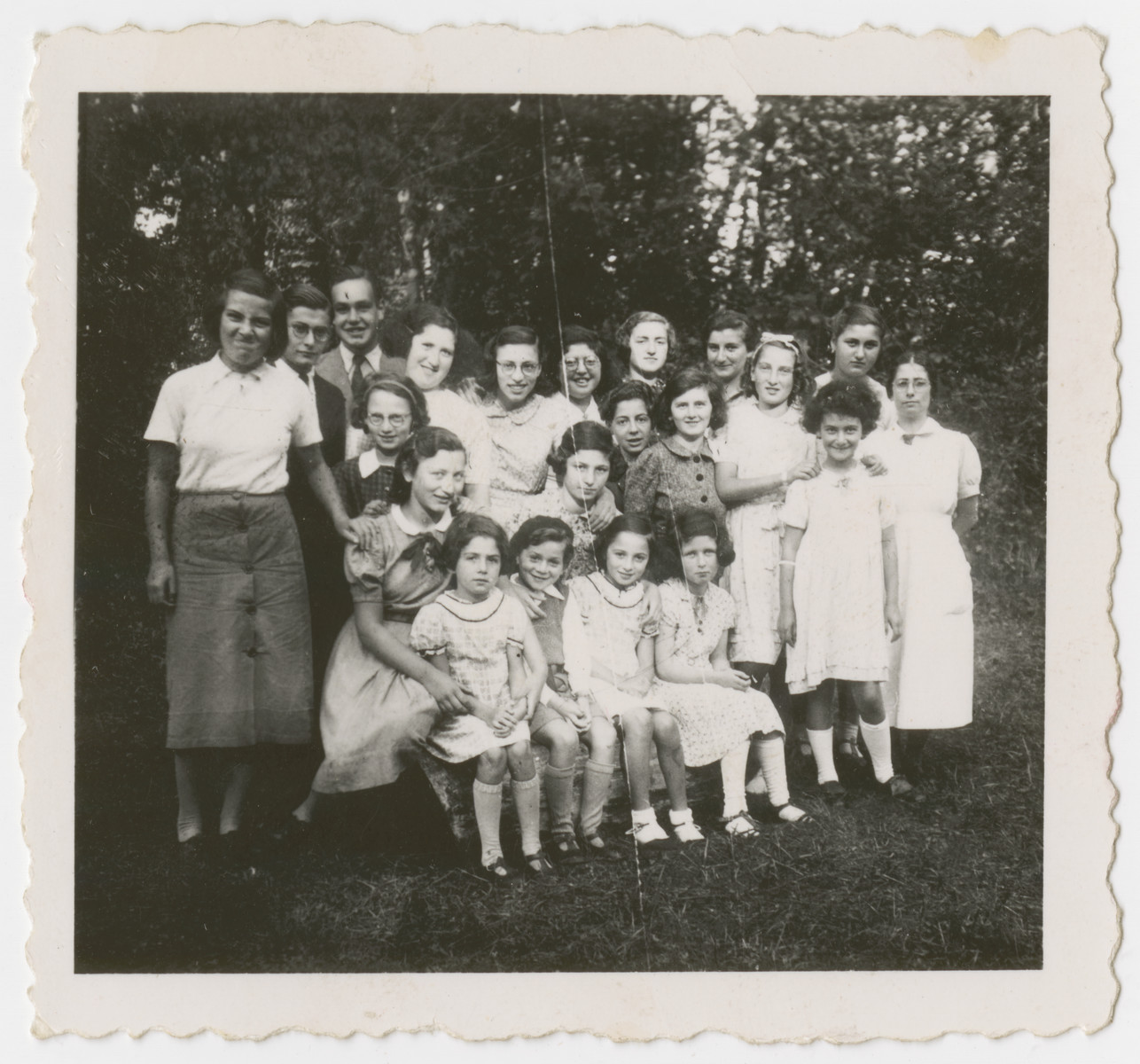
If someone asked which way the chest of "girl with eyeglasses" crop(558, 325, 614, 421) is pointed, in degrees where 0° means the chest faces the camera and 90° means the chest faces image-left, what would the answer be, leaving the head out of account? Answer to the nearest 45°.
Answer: approximately 0°
